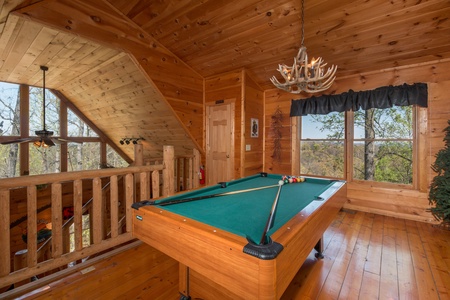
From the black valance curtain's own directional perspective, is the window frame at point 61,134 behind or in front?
in front

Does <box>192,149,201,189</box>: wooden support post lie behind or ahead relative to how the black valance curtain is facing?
ahead

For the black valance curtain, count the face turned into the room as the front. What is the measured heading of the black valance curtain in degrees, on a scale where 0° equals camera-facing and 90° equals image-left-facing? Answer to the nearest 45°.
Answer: approximately 45°

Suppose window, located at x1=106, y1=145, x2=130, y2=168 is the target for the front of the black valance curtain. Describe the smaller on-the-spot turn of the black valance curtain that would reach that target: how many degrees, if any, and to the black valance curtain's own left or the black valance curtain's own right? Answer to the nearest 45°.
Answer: approximately 45° to the black valance curtain's own right

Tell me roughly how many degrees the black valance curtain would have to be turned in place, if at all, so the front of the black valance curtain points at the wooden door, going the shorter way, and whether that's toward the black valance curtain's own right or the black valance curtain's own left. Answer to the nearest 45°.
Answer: approximately 45° to the black valance curtain's own right

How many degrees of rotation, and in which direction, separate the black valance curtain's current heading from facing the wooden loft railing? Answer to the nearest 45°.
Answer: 0° — it already faces it
